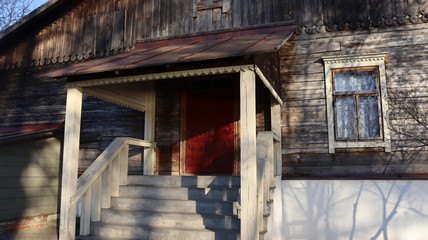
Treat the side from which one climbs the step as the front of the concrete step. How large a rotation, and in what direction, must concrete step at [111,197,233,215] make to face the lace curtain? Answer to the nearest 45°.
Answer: approximately 90° to its left

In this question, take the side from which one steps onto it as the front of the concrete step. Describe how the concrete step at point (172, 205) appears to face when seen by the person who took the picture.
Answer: facing the viewer

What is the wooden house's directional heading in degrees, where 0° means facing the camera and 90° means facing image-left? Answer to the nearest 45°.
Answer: approximately 0°

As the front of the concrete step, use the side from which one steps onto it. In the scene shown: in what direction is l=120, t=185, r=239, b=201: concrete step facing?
toward the camera

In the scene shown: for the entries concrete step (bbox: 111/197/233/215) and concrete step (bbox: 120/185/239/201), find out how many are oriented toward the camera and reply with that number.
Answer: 2

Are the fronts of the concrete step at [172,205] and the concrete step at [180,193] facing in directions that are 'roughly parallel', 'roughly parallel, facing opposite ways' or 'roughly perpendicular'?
roughly parallel
